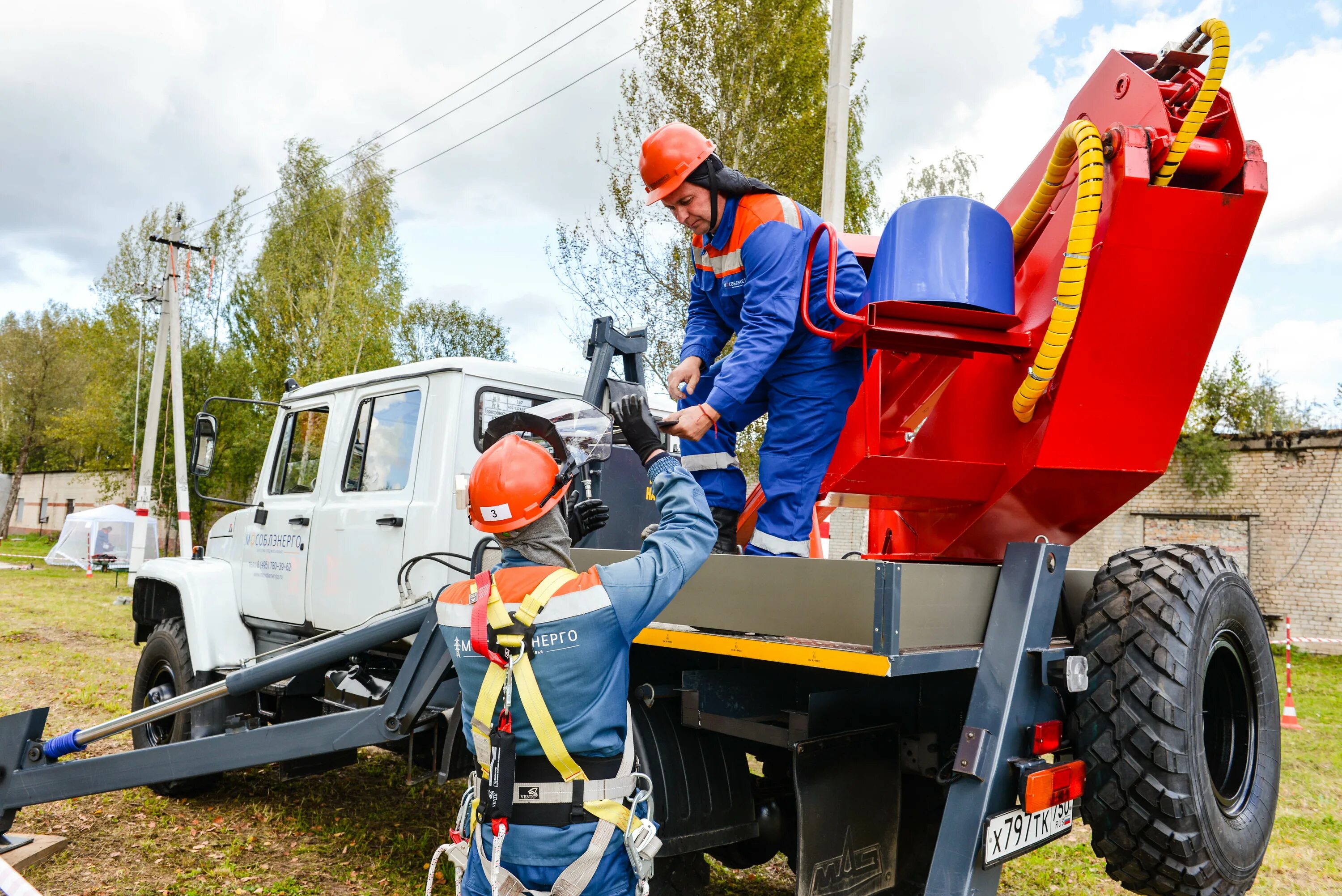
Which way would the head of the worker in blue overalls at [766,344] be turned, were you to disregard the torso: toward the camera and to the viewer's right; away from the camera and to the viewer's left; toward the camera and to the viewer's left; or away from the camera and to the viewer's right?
toward the camera and to the viewer's left

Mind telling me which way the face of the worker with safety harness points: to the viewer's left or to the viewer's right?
to the viewer's right

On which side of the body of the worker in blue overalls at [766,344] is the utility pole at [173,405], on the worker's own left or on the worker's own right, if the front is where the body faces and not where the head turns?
on the worker's own right

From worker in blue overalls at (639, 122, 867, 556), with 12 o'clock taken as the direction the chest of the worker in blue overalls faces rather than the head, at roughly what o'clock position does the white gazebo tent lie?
The white gazebo tent is roughly at 3 o'clock from the worker in blue overalls.

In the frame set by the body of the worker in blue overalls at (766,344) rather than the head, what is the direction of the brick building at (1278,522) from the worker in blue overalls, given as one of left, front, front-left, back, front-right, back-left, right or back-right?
back

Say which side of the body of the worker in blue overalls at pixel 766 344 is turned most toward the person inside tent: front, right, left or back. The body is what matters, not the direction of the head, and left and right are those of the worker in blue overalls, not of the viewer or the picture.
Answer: right

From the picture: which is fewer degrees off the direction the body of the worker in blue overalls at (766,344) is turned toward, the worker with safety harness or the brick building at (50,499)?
the worker with safety harness

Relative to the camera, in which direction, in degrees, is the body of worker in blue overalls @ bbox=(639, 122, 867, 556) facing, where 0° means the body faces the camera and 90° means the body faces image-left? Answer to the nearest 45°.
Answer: approximately 45°

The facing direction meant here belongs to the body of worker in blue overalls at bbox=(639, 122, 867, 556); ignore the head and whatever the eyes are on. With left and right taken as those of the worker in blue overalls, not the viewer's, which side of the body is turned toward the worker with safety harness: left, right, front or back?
front

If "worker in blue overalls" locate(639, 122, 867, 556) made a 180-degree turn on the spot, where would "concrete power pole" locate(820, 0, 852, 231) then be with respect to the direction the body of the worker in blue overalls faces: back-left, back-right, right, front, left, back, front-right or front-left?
front-left

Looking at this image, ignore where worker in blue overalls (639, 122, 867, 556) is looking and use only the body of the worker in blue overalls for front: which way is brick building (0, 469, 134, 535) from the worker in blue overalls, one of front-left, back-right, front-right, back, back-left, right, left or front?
right

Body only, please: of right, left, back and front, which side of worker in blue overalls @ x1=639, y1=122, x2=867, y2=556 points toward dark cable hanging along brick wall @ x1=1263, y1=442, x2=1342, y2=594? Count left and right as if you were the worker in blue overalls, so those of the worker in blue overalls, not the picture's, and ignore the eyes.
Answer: back
